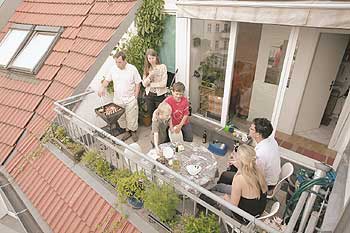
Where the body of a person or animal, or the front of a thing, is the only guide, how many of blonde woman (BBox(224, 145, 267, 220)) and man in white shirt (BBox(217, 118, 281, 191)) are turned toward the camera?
0

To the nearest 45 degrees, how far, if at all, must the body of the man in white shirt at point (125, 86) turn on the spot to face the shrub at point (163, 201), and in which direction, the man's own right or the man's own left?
approximately 45° to the man's own left

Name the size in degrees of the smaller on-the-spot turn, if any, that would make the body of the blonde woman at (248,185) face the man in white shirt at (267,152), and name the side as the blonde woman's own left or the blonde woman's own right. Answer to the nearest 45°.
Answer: approximately 45° to the blonde woman's own right

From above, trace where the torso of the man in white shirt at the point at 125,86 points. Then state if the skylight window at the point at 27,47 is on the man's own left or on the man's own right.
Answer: on the man's own right

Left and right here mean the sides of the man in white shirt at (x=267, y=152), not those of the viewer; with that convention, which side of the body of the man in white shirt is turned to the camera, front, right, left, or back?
left

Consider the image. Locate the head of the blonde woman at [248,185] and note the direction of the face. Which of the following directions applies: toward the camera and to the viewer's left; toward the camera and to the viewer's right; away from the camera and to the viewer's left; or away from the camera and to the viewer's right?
away from the camera and to the viewer's left

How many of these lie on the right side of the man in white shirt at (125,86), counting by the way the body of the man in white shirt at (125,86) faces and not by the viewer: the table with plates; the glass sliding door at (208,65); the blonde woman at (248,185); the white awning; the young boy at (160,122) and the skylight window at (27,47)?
1

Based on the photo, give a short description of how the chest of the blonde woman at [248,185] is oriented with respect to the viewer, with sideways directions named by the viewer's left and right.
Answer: facing away from the viewer and to the left of the viewer

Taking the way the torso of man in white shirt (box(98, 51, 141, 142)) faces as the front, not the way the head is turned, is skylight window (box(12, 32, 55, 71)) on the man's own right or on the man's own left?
on the man's own right

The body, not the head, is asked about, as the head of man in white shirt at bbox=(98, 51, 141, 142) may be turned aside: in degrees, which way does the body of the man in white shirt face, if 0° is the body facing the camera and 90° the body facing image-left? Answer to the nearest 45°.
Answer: approximately 45°
